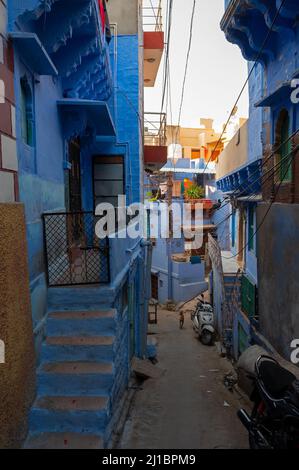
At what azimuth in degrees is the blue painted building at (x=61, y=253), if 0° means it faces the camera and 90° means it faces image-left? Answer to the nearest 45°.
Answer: approximately 315°

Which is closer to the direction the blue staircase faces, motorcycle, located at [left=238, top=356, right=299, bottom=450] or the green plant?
the motorcycle

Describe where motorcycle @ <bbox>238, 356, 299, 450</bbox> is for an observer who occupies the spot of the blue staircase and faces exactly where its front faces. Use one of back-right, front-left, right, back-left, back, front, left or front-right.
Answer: left

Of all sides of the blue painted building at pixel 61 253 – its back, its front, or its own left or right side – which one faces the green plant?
left

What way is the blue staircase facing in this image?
toward the camera

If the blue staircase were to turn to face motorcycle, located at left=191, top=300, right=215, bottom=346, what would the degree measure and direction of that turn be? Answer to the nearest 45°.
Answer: approximately 135° to its left

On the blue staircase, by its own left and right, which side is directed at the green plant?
back
